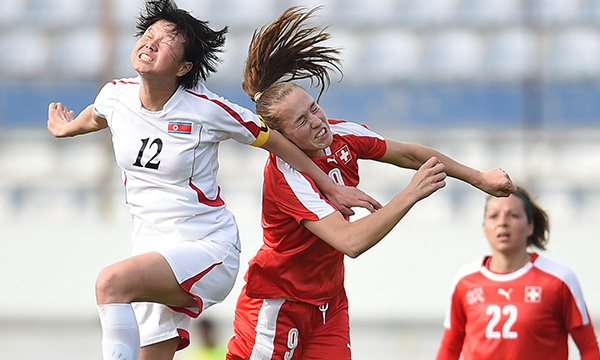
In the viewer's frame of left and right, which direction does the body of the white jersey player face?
facing the viewer and to the left of the viewer

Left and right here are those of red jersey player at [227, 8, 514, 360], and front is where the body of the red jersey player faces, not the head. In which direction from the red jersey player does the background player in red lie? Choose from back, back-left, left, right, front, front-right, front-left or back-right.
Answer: left

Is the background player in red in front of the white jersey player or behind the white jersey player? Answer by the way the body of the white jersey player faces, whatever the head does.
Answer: behind

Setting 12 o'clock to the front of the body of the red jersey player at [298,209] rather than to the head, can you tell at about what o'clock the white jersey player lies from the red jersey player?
The white jersey player is roughly at 3 o'clock from the red jersey player.

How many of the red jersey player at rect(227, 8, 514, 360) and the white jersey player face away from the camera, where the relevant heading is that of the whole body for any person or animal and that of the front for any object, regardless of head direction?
0
